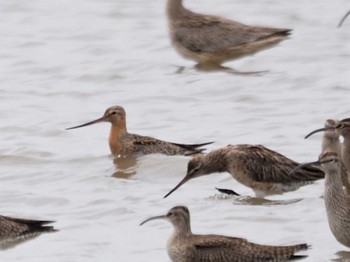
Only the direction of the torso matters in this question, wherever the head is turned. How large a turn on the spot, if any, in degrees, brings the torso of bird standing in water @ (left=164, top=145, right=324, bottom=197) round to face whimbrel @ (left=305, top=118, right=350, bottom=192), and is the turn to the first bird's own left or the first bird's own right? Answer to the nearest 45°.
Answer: approximately 180°

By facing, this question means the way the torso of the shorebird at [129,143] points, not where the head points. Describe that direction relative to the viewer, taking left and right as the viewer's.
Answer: facing to the left of the viewer

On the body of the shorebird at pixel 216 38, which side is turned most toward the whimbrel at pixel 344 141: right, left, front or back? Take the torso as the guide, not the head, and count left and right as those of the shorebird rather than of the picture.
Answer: left

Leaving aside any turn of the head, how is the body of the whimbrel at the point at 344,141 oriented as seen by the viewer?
to the viewer's left

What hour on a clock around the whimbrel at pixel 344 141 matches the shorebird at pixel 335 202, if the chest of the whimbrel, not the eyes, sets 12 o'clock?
The shorebird is roughly at 9 o'clock from the whimbrel.

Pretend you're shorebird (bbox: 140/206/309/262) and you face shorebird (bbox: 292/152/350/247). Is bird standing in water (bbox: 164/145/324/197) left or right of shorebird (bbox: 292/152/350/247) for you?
left

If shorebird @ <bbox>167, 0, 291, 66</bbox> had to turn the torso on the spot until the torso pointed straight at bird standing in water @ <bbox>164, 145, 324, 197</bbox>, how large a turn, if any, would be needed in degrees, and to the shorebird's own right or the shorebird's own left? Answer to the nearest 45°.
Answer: approximately 90° to the shorebird's own left

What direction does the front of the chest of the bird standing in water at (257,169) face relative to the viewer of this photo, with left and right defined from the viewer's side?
facing to the left of the viewer

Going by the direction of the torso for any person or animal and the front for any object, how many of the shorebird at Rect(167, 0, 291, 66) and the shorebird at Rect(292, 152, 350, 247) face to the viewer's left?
2

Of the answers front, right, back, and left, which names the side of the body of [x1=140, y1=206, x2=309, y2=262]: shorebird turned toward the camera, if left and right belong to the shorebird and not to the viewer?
left

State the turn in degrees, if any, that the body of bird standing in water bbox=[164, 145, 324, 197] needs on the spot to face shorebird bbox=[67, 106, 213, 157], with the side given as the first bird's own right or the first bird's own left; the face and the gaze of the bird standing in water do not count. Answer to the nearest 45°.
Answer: approximately 45° to the first bird's own right

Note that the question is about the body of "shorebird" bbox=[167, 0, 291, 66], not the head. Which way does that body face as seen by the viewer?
to the viewer's left
